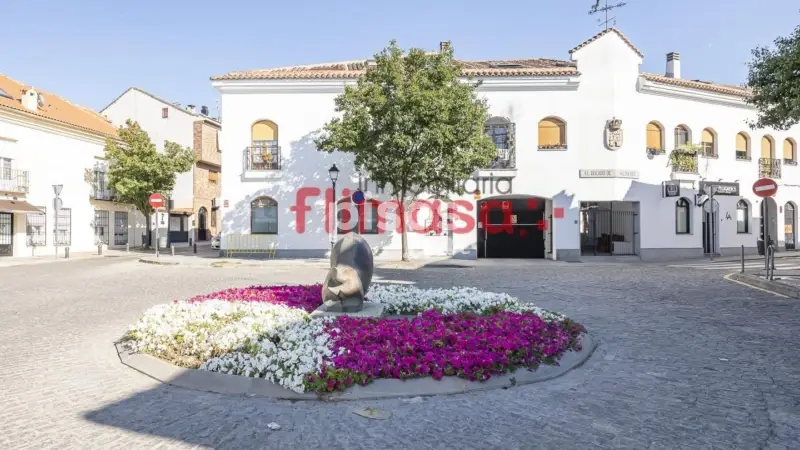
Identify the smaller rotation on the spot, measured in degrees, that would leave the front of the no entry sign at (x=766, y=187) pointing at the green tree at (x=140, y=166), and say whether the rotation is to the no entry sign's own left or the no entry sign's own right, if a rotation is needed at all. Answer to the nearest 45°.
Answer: approximately 90° to the no entry sign's own right

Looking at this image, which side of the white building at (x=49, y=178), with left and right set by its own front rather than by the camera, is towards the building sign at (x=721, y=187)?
front

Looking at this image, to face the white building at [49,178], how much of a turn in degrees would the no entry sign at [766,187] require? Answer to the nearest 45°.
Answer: approximately 90° to its right

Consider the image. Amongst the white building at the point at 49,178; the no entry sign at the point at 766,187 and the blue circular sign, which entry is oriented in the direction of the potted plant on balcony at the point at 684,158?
the white building

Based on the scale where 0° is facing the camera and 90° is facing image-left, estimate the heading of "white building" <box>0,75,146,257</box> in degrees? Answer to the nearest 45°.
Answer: approximately 315°

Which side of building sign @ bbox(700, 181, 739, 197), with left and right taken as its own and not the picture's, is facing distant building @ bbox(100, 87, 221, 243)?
right

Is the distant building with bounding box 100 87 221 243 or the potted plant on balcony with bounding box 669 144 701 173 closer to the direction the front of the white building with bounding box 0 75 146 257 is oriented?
the potted plant on balcony

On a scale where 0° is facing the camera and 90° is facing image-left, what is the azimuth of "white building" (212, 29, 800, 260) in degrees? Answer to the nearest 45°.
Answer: approximately 0°

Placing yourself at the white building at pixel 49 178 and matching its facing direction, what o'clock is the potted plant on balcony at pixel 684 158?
The potted plant on balcony is roughly at 12 o'clock from the white building.

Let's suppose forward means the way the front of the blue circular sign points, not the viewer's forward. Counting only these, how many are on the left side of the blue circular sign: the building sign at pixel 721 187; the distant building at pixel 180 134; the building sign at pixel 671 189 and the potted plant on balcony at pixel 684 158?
3

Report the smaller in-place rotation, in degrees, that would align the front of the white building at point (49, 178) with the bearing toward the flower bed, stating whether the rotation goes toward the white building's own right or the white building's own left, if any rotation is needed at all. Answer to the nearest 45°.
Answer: approximately 45° to the white building's own right

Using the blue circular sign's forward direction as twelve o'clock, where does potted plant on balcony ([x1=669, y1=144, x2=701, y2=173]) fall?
The potted plant on balcony is roughly at 9 o'clock from the blue circular sign.

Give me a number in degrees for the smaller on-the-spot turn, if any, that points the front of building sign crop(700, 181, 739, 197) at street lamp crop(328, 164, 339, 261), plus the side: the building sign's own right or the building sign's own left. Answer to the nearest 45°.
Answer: approximately 45° to the building sign's own right

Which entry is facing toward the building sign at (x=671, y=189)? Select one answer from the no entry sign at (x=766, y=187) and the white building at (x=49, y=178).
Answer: the white building
